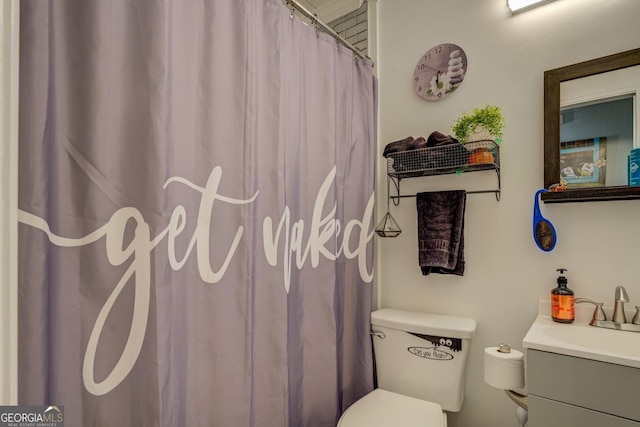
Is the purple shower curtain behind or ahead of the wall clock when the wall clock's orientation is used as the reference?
ahead

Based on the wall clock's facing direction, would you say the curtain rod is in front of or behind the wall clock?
in front

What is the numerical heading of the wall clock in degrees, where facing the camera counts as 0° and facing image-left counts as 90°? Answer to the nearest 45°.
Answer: approximately 45°
